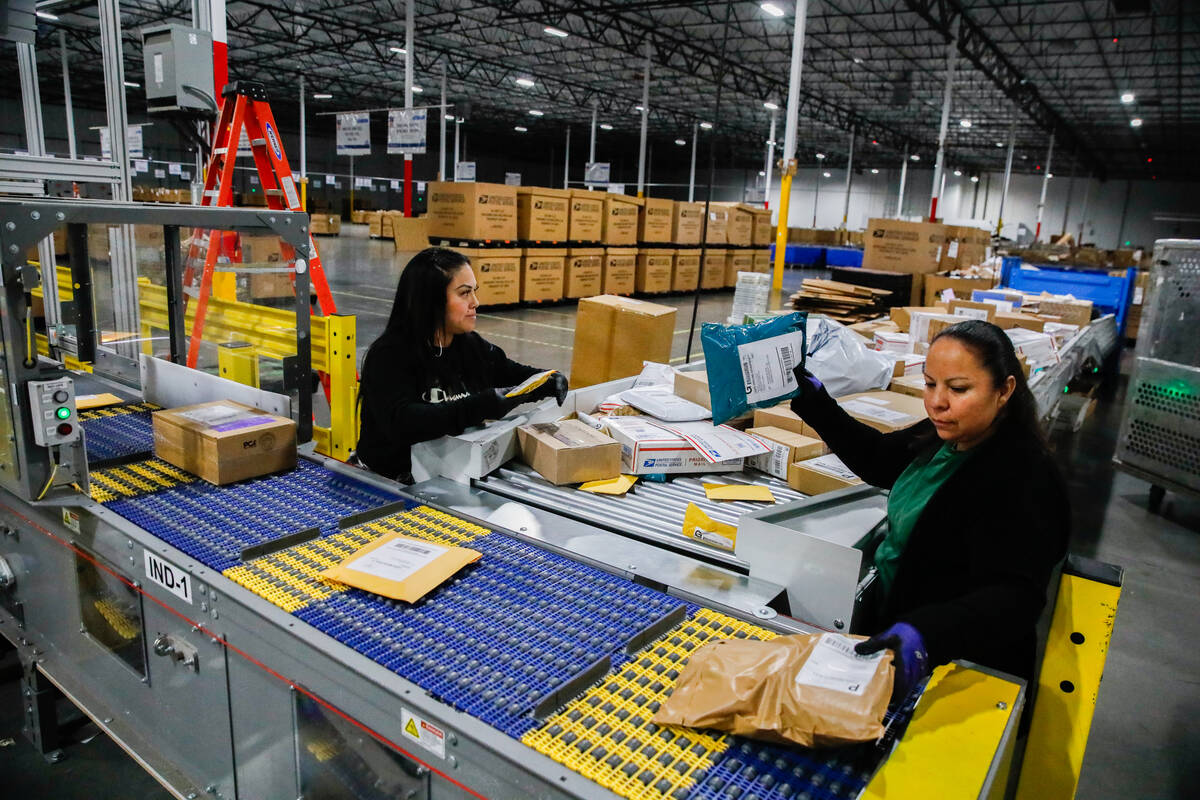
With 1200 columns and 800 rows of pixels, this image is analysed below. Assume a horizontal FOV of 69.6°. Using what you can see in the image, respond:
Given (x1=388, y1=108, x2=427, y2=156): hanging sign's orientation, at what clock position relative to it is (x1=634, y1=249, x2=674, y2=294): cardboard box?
The cardboard box is roughly at 9 o'clock from the hanging sign.

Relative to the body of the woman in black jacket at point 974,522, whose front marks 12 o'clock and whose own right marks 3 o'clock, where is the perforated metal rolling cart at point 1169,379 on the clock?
The perforated metal rolling cart is roughly at 5 o'clock from the woman in black jacket.

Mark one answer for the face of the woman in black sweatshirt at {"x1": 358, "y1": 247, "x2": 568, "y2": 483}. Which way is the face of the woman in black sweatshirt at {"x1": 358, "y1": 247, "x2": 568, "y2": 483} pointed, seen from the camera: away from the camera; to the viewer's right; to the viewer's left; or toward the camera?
to the viewer's right

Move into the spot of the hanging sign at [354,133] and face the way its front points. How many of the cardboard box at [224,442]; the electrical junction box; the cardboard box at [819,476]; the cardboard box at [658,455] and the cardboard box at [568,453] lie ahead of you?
5

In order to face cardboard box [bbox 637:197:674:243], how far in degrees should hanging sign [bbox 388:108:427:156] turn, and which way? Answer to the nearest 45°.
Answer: approximately 90° to its left

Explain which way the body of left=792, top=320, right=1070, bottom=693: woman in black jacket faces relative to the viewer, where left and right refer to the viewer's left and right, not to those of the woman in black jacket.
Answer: facing the viewer and to the left of the viewer

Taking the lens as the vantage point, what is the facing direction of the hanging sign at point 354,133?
facing the viewer

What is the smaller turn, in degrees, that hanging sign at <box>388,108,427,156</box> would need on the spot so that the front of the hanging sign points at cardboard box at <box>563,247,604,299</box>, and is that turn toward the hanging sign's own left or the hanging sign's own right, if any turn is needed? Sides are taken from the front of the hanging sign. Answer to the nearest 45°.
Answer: approximately 90° to the hanging sign's own left

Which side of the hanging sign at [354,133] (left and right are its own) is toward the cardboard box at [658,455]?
front

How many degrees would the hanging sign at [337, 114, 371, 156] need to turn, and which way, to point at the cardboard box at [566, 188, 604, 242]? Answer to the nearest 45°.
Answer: approximately 45° to its left

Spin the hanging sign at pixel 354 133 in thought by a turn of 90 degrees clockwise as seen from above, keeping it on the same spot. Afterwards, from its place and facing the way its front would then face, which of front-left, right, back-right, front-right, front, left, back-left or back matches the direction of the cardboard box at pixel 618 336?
left

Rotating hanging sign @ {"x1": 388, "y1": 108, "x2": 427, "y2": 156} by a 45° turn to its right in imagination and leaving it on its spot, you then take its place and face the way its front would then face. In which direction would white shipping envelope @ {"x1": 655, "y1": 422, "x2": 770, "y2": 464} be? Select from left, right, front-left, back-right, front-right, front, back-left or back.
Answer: front-left

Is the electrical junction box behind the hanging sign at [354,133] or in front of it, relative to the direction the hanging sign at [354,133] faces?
in front

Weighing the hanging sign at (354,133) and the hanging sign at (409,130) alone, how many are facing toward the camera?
2

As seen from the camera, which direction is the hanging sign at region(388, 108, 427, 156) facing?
toward the camera

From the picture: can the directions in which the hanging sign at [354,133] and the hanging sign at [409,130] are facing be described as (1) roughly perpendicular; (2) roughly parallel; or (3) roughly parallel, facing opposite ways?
roughly parallel
